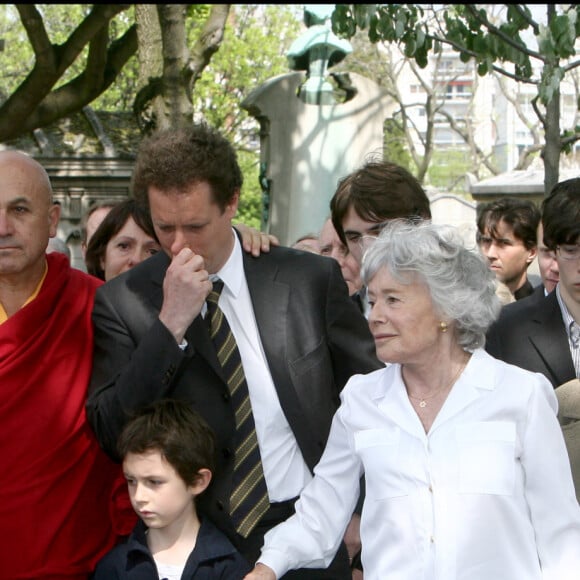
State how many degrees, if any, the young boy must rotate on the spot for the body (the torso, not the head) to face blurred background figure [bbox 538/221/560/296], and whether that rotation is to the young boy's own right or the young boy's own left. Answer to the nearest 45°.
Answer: approximately 180°

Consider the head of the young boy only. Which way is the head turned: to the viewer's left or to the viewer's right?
to the viewer's left

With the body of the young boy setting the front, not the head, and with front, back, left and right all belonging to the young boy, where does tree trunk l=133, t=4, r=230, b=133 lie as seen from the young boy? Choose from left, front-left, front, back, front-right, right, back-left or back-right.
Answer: back-right

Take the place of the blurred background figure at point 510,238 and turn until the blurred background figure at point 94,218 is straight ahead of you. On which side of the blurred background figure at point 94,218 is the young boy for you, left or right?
left

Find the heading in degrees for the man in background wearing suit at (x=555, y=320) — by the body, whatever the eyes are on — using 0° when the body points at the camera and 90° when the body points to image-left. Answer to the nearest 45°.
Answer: approximately 0°

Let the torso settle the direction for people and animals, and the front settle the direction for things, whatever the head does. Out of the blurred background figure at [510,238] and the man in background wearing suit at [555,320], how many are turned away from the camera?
0

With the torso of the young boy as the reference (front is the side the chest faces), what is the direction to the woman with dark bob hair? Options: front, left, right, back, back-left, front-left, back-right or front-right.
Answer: back-right

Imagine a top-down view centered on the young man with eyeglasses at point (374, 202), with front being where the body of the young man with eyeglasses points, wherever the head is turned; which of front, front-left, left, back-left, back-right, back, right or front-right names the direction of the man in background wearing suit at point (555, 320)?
back-left

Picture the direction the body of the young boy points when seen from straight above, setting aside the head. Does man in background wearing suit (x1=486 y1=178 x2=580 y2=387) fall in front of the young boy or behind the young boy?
behind

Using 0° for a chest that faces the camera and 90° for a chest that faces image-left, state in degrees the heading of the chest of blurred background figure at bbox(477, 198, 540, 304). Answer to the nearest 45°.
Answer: approximately 45°

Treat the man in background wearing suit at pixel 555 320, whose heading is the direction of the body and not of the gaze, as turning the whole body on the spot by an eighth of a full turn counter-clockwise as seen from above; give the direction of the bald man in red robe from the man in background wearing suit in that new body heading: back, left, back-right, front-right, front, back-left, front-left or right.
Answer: right
